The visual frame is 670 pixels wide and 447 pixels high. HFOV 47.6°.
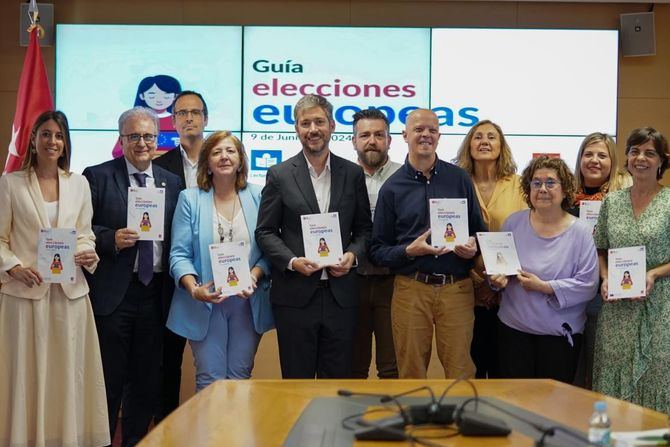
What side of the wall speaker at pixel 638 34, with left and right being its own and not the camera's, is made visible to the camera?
front

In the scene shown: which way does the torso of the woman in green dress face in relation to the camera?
toward the camera

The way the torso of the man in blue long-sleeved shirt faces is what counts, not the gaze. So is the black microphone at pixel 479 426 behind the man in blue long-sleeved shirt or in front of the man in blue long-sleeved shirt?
in front

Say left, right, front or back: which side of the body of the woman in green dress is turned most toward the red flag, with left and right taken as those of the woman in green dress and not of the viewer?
right

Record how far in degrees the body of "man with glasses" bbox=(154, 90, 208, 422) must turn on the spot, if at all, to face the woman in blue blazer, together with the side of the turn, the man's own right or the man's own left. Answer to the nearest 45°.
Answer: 0° — they already face them

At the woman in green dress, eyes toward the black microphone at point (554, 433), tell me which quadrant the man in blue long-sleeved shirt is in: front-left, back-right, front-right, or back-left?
front-right

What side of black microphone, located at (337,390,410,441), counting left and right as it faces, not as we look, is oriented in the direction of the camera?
left

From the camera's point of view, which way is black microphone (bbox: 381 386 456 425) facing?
to the viewer's left
